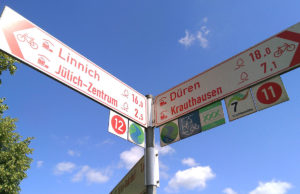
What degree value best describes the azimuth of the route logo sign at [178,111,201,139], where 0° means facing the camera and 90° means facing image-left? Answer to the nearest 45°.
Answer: approximately 45°

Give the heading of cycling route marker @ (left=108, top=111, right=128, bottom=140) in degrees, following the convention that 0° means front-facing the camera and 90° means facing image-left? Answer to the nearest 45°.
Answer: approximately 315°

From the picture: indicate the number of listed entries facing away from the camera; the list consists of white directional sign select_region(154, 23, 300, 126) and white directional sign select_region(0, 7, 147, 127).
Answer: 0

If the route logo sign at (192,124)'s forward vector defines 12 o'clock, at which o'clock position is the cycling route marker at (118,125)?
The cycling route marker is roughly at 1 o'clock from the route logo sign.

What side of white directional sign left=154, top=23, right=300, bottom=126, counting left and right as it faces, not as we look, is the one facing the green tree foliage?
right

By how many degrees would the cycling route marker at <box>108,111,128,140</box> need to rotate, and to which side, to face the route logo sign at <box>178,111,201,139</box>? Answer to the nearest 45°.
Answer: approximately 45° to its left

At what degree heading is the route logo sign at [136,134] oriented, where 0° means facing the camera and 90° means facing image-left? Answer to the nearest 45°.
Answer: approximately 315°

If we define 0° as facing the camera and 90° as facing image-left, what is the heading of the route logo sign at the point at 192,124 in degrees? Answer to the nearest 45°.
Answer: approximately 45°

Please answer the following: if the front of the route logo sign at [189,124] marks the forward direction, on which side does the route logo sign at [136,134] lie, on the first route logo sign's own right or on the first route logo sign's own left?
on the first route logo sign's own right

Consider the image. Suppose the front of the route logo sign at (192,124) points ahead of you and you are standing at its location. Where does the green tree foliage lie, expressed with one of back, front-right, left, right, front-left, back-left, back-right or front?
right

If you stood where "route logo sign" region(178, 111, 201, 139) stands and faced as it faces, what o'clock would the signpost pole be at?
The signpost pole is roughly at 2 o'clock from the route logo sign.

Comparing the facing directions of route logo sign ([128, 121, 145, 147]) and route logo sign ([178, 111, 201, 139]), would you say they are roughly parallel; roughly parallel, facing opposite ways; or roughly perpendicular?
roughly perpendicular
